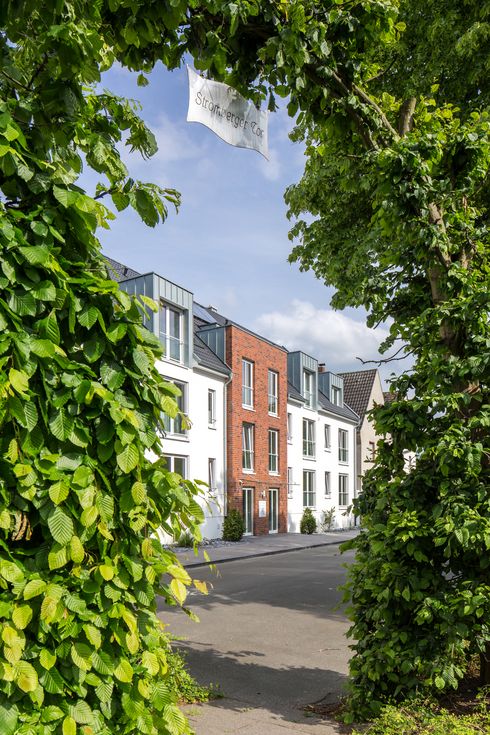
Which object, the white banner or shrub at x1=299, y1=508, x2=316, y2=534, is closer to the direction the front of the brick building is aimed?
the white banner

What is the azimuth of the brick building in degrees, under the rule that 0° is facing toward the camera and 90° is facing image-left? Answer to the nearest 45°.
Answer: approximately 315°

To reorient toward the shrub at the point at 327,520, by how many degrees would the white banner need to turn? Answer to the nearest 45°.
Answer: approximately 135° to its left

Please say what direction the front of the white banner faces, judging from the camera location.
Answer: facing the viewer and to the right of the viewer

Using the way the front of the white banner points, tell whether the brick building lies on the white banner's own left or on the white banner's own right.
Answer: on the white banner's own left

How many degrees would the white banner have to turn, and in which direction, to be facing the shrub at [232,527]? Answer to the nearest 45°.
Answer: approximately 135° to its left

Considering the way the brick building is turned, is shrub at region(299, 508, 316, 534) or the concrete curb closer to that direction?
the concrete curb

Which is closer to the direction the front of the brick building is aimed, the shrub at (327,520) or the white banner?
the white banner

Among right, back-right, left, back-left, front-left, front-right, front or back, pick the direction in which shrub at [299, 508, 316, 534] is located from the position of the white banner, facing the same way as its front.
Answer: back-left

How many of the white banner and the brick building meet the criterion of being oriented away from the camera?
0

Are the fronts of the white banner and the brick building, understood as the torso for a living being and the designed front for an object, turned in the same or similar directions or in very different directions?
same or similar directions
